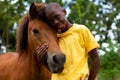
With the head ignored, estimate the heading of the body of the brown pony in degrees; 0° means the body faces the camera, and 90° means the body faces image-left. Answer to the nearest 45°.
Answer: approximately 315°

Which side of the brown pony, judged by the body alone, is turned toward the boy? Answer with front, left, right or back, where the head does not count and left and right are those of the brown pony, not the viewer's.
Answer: front
